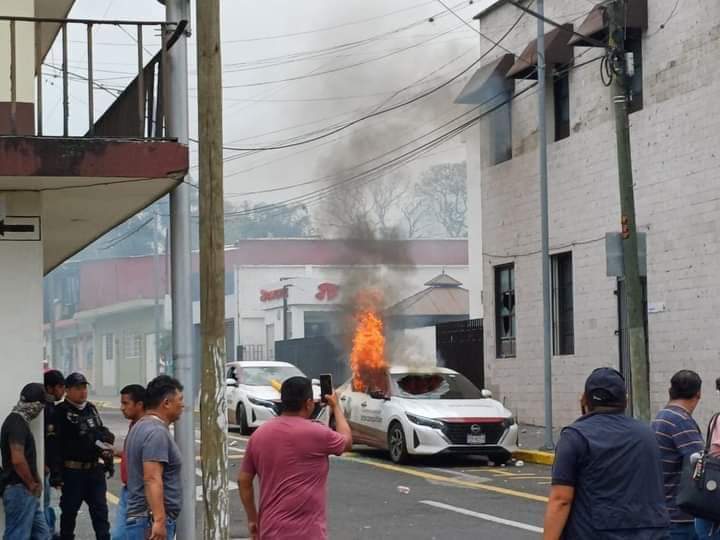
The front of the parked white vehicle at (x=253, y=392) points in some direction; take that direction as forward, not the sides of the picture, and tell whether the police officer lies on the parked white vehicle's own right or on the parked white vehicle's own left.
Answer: on the parked white vehicle's own right

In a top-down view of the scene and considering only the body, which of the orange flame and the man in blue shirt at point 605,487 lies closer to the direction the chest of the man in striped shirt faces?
the orange flame

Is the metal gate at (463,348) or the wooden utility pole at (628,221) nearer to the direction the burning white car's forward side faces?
the wooden utility pole

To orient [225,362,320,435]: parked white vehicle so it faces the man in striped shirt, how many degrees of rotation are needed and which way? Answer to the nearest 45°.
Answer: approximately 45° to its right

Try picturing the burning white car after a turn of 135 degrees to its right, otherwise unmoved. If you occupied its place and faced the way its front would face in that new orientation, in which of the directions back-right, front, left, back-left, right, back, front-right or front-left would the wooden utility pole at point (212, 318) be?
left

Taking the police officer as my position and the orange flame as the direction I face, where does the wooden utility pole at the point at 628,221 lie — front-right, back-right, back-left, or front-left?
front-right

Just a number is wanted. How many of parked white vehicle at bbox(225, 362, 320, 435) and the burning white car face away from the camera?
0

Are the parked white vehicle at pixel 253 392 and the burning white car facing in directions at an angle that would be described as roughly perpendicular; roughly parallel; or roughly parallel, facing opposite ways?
roughly parallel
